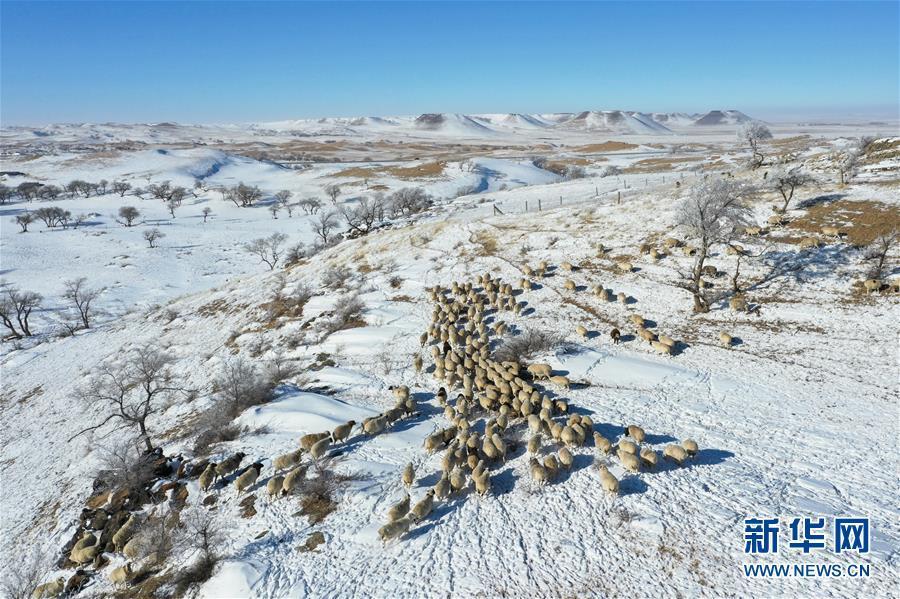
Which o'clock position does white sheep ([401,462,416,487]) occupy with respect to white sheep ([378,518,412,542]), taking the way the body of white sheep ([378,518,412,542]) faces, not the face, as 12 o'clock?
white sheep ([401,462,416,487]) is roughly at 11 o'clock from white sheep ([378,518,412,542]).

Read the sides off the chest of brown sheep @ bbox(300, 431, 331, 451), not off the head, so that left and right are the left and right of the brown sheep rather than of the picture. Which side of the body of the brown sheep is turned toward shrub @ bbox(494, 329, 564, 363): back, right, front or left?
front

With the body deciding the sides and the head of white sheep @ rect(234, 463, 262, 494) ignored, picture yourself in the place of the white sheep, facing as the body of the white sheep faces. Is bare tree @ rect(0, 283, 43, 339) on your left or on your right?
on your left

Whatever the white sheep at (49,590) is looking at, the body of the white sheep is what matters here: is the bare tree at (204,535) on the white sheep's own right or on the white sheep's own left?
on the white sheep's own right

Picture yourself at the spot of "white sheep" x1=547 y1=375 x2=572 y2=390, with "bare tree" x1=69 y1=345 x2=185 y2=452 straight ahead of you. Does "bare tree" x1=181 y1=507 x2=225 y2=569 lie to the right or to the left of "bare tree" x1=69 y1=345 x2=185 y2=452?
left
